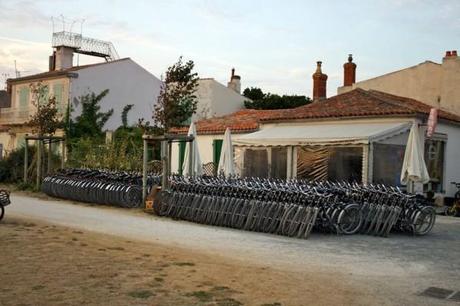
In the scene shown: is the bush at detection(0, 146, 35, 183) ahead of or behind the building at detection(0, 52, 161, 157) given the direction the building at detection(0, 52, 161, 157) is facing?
ahead

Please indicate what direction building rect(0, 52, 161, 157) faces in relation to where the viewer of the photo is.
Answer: facing the viewer and to the left of the viewer

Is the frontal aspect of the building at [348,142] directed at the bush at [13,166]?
no

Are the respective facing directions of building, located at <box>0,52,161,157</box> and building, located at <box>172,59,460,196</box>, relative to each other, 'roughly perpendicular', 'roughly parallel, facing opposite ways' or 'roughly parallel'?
roughly parallel

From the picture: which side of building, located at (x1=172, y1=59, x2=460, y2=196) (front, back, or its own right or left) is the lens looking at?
front

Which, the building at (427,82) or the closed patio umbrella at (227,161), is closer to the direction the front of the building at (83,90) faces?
the closed patio umbrella

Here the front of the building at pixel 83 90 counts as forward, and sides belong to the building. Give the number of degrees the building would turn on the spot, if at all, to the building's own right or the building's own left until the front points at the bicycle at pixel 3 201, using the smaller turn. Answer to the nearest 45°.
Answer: approximately 45° to the building's own left

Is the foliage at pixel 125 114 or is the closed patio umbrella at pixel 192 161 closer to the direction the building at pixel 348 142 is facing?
the closed patio umbrella

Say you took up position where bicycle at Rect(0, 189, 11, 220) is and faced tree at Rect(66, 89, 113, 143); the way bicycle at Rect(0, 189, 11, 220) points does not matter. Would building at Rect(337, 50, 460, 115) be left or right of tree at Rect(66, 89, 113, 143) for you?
right

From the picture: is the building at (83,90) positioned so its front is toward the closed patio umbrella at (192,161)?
no

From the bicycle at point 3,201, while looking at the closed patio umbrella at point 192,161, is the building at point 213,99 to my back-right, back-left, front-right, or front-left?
front-left

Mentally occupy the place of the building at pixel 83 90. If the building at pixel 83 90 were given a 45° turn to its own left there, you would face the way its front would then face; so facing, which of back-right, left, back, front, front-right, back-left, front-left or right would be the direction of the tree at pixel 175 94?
front

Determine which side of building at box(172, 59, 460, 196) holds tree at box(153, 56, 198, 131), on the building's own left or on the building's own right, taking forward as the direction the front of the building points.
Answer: on the building's own right

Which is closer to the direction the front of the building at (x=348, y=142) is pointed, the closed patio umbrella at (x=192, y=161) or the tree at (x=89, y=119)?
the closed patio umbrella

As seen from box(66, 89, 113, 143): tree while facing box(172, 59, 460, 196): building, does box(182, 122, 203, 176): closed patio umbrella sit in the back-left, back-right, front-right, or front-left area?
front-right

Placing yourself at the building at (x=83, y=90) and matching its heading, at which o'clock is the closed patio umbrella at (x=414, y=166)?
The closed patio umbrella is roughly at 10 o'clock from the building.

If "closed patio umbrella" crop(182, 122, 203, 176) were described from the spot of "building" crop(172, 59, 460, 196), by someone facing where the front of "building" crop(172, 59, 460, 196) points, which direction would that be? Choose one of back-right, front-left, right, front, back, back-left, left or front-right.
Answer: front-right

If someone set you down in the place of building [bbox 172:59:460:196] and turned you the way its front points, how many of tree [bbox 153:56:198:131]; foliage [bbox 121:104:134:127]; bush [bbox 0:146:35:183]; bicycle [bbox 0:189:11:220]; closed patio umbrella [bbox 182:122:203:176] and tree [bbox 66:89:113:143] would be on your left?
0
